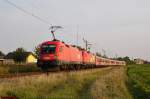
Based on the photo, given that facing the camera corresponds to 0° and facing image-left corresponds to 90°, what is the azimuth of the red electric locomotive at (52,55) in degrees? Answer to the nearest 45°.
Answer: approximately 45°
